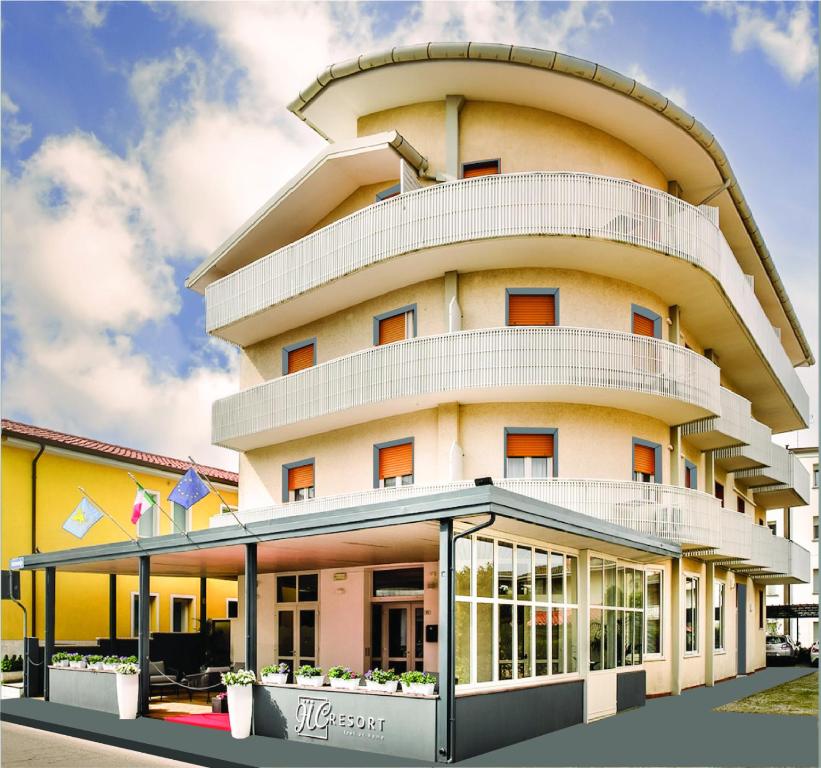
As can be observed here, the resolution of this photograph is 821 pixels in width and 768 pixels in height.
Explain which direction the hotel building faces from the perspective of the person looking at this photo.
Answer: facing the viewer and to the left of the viewer

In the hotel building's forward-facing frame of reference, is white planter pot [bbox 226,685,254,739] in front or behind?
in front

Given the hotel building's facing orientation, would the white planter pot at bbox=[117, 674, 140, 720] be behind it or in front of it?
in front

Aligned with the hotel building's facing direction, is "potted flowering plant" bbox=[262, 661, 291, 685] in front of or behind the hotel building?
in front
